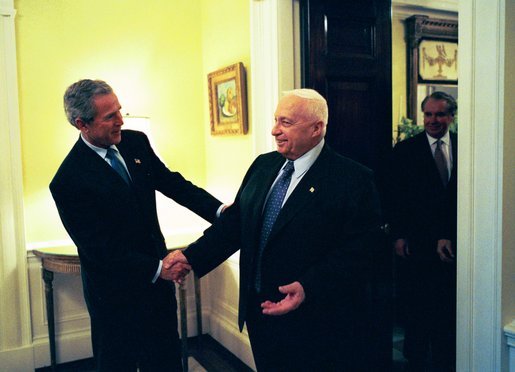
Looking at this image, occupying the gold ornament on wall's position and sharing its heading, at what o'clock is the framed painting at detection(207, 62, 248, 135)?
The framed painting is roughly at 1 o'clock from the gold ornament on wall.

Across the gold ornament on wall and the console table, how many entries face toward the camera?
2

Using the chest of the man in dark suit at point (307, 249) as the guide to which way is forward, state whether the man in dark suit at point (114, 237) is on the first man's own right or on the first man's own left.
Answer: on the first man's own right

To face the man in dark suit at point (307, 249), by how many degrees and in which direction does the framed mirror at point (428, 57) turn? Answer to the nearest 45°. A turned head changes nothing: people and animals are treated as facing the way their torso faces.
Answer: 0° — it already faces them

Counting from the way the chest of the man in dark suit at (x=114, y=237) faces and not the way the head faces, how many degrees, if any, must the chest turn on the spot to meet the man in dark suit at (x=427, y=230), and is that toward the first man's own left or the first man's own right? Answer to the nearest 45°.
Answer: approximately 45° to the first man's own left

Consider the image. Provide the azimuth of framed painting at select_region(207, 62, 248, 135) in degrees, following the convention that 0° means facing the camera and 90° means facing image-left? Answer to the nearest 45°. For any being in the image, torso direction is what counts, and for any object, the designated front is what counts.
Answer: approximately 45°

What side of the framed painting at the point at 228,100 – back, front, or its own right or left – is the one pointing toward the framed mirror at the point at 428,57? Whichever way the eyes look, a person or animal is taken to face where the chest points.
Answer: back

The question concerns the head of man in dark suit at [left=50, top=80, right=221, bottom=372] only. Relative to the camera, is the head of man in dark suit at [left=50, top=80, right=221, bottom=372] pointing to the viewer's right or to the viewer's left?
to the viewer's right

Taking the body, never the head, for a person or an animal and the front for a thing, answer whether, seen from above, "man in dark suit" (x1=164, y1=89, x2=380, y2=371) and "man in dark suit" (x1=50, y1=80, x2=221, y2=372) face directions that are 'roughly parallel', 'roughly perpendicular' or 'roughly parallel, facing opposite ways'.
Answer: roughly perpendicular
